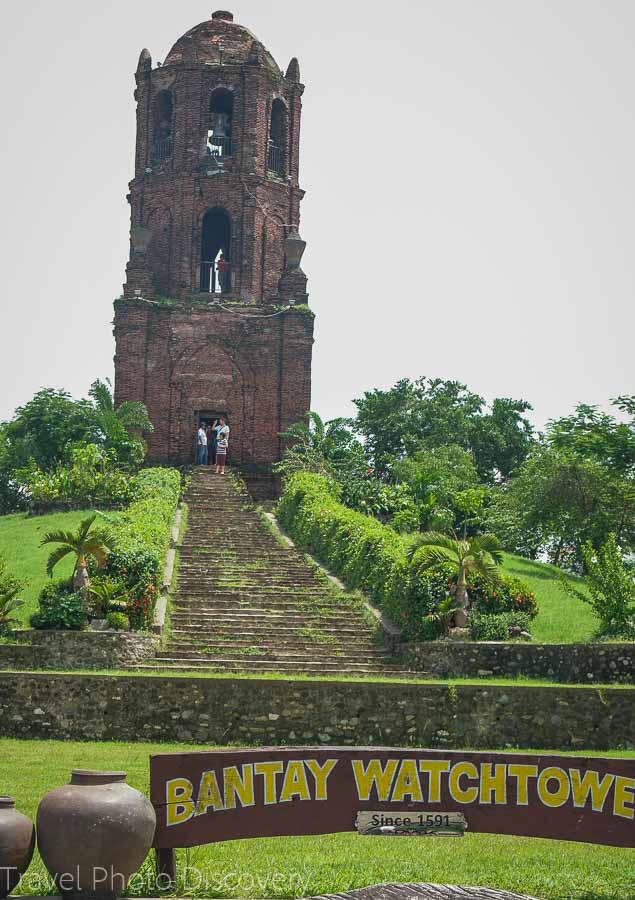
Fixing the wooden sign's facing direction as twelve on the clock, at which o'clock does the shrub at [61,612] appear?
The shrub is roughly at 5 o'clock from the wooden sign.

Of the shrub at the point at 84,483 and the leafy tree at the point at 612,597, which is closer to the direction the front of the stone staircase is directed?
the leafy tree

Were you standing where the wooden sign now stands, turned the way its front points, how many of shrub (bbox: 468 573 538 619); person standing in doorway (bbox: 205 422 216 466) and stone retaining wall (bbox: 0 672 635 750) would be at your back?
3

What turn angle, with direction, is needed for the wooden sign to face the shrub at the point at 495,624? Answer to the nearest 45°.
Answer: approximately 180°

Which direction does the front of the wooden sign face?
toward the camera

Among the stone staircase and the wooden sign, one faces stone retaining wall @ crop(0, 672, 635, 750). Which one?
the stone staircase

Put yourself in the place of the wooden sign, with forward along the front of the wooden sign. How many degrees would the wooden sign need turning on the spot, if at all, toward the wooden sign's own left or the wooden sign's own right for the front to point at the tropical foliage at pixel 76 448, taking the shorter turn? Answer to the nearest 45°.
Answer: approximately 180°

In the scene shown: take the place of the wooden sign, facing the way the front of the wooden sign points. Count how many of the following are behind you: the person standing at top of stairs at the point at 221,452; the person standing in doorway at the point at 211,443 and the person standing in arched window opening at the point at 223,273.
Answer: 3

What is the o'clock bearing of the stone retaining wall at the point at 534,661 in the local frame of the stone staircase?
The stone retaining wall is roughly at 10 o'clock from the stone staircase.

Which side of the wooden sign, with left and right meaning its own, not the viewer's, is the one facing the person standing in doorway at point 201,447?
back

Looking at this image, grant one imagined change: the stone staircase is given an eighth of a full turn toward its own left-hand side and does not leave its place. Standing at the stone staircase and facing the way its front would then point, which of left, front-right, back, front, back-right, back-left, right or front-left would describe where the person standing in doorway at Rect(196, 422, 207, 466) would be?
back-left

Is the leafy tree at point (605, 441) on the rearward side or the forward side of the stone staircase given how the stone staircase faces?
on the rearward side

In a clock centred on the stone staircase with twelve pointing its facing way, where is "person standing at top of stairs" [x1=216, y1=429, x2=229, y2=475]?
The person standing at top of stairs is roughly at 6 o'clock from the stone staircase.

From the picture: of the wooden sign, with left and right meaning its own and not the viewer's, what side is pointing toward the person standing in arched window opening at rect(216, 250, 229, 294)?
back

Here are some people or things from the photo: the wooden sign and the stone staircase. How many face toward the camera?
2

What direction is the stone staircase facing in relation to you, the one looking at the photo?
facing the viewer

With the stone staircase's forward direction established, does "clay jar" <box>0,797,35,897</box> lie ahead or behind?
ahead

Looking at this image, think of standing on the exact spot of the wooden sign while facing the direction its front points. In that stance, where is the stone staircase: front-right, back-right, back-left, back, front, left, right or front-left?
back
